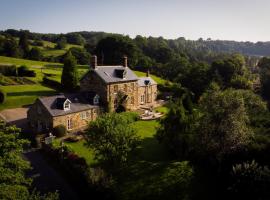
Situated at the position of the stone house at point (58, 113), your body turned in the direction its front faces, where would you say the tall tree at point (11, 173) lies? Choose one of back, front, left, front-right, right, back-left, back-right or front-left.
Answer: front-right

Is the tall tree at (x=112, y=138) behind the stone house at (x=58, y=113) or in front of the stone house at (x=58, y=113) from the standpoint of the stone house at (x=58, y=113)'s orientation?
in front

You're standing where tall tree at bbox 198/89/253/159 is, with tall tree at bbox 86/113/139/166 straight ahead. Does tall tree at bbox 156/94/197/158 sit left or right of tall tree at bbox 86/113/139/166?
right

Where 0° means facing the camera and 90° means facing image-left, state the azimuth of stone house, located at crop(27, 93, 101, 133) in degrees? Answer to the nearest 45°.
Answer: approximately 315°

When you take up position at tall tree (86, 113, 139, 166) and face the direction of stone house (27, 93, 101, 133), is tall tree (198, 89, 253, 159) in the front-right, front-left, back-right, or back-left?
back-right

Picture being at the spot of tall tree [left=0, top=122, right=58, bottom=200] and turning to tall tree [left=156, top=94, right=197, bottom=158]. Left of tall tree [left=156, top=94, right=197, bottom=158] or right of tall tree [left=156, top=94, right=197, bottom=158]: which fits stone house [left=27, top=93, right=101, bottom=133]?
left
